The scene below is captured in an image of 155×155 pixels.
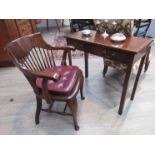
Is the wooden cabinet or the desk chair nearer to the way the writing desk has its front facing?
the desk chair

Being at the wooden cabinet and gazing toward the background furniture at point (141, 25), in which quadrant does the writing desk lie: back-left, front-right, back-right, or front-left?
front-right

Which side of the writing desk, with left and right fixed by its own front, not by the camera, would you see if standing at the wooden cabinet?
right

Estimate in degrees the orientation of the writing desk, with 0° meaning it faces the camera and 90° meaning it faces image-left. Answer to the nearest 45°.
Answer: approximately 45°

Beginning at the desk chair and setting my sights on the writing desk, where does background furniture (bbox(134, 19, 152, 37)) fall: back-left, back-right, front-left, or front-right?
front-left

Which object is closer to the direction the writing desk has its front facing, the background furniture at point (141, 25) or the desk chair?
the desk chair

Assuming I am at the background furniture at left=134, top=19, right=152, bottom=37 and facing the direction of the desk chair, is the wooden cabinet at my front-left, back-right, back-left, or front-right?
front-right

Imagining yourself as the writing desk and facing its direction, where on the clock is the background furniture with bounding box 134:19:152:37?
The background furniture is roughly at 5 o'clock from the writing desk.
